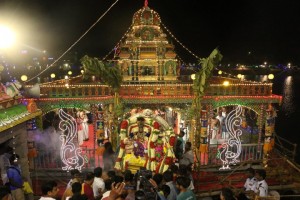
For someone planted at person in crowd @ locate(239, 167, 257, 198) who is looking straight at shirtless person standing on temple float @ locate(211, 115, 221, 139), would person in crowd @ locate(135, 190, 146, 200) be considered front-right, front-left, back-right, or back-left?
back-left

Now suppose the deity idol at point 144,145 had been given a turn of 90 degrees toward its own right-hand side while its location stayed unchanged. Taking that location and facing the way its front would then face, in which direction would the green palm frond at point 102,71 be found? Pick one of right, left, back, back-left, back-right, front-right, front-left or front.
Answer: front-right

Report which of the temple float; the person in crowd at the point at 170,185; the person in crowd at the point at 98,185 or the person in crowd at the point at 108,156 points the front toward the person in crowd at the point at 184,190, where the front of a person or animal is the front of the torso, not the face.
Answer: the temple float

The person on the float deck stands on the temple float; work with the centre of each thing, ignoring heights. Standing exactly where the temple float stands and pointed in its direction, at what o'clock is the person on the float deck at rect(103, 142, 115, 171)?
The person on the float deck is roughly at 2 o'clock from the temple float.

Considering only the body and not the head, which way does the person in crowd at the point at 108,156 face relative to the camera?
away from the camera

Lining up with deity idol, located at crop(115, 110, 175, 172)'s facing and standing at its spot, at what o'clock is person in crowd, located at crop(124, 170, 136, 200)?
The person in crowd is roughly at 12 o'clock from the deity idol.

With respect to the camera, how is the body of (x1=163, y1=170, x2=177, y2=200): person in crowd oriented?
away from the camera

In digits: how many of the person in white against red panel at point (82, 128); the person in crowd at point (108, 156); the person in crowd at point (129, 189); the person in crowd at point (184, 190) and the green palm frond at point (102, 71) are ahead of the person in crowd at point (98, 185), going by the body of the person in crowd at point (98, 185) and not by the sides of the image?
3

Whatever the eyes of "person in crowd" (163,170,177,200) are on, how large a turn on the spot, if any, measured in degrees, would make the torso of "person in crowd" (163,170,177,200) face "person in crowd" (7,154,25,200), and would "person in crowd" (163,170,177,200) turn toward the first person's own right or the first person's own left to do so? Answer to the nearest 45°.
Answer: approximately 90° to the first person's own left

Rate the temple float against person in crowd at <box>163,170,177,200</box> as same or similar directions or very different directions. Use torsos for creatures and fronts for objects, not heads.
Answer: very different directions

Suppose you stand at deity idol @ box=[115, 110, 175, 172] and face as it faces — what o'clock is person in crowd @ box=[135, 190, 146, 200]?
The person in crowd is roughly at 12 o'clock from the deity idol.

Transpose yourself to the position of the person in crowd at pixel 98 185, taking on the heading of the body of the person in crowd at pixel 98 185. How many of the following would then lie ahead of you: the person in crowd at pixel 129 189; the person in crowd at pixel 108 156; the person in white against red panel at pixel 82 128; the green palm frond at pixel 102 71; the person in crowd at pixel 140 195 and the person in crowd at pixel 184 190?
3
